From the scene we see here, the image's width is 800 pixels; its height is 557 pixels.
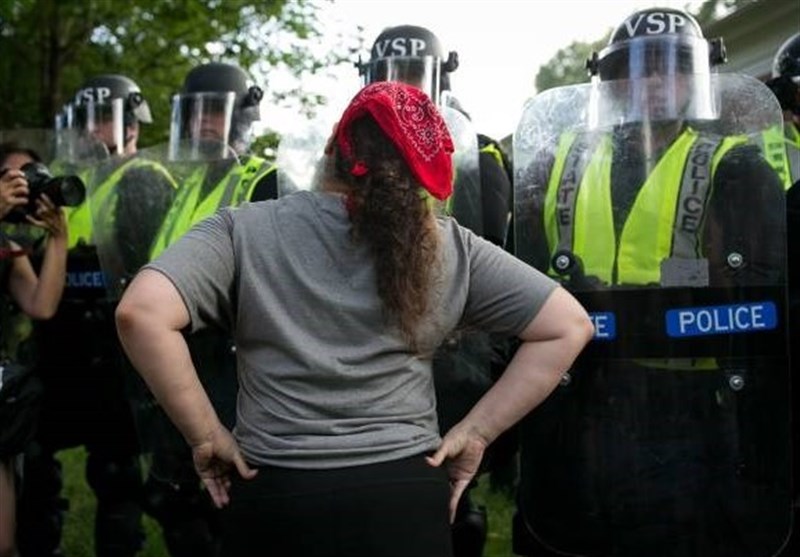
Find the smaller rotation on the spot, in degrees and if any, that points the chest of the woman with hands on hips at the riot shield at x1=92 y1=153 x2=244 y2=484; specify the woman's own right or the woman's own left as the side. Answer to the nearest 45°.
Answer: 0° — they already face it

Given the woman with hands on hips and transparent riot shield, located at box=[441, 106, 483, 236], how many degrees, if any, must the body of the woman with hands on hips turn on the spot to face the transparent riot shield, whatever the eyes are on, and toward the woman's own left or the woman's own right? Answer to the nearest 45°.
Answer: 0° — they already face it

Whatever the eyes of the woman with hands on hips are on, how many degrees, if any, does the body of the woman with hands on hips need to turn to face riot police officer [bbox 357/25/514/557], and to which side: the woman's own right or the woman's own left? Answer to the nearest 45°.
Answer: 0° — they already face them

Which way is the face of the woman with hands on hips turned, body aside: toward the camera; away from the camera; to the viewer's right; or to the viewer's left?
away from the camera

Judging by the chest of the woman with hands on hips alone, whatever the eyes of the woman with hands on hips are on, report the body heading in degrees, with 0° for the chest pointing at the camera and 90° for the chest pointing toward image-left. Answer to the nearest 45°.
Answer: approximately 180°
